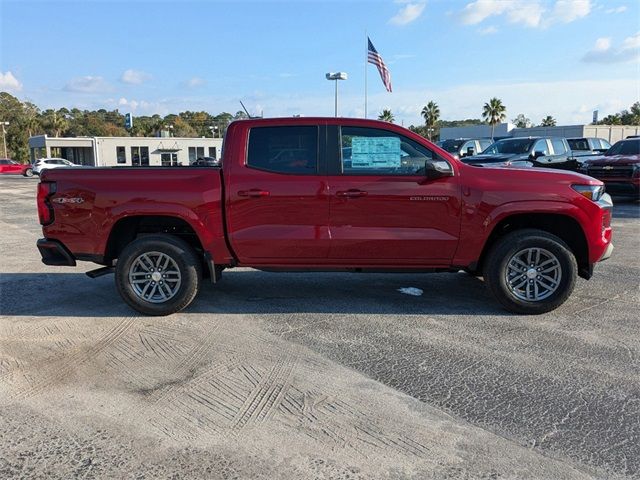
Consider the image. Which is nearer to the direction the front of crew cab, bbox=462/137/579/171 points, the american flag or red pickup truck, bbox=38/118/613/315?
the red pickup truck

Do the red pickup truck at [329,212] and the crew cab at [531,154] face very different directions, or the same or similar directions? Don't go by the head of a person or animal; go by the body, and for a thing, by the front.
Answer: very different directions

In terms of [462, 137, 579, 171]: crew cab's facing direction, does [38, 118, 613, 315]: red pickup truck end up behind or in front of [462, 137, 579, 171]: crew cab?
in front

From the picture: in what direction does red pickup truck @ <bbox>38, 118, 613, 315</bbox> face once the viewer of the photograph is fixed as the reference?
facing to the right of the viewer

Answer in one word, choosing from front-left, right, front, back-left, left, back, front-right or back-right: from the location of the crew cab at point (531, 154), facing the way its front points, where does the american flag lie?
right

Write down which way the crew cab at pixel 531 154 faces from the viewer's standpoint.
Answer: facing the viewer and to the left of the viewer

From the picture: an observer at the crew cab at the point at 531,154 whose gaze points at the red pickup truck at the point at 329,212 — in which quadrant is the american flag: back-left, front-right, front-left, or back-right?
back-right

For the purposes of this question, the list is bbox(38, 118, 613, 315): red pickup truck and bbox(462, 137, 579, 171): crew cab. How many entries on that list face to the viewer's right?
1

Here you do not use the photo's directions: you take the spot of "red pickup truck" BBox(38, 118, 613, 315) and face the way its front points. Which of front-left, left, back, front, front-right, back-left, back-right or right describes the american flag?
left

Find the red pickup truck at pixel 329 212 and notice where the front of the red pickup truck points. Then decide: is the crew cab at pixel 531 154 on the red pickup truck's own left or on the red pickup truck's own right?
on the red pickup truck's own left
